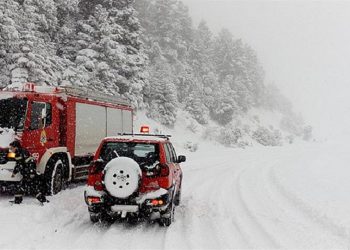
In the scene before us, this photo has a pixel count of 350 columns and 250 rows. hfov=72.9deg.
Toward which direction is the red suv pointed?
away from the camera

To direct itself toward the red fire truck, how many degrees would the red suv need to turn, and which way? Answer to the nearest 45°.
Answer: approximately 45° to its left

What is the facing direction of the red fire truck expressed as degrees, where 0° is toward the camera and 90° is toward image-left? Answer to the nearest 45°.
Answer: approximately 45°
